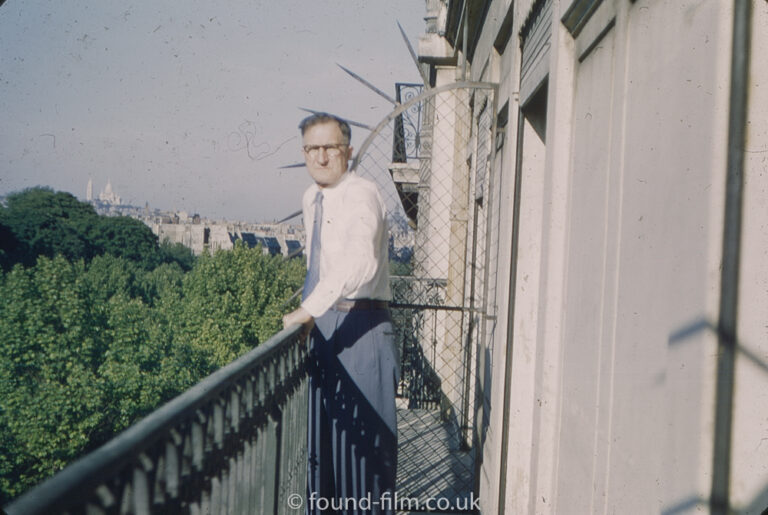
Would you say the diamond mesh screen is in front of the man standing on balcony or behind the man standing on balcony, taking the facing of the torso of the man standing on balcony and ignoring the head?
behind

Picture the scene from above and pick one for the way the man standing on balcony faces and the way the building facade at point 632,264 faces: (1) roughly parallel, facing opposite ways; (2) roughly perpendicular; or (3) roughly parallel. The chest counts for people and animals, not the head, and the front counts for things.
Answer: roughly perpendicular

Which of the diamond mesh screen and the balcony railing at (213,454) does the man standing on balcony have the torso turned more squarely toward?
the balcony railing

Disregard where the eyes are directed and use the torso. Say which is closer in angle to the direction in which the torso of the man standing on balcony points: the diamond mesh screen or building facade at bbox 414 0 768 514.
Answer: the building facade

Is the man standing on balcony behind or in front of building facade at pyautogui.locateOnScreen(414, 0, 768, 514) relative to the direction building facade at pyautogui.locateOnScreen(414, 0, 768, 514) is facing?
in front

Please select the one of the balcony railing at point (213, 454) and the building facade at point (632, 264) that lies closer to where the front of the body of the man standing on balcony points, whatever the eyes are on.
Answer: the balcony railing

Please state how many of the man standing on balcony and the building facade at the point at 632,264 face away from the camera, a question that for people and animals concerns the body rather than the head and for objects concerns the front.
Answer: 0

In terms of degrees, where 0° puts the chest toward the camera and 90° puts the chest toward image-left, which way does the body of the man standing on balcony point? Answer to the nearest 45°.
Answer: approximately 45°

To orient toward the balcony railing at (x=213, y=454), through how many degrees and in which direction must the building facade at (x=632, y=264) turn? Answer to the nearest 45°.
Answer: approximately 45° to its left

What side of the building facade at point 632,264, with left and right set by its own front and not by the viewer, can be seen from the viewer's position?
left
